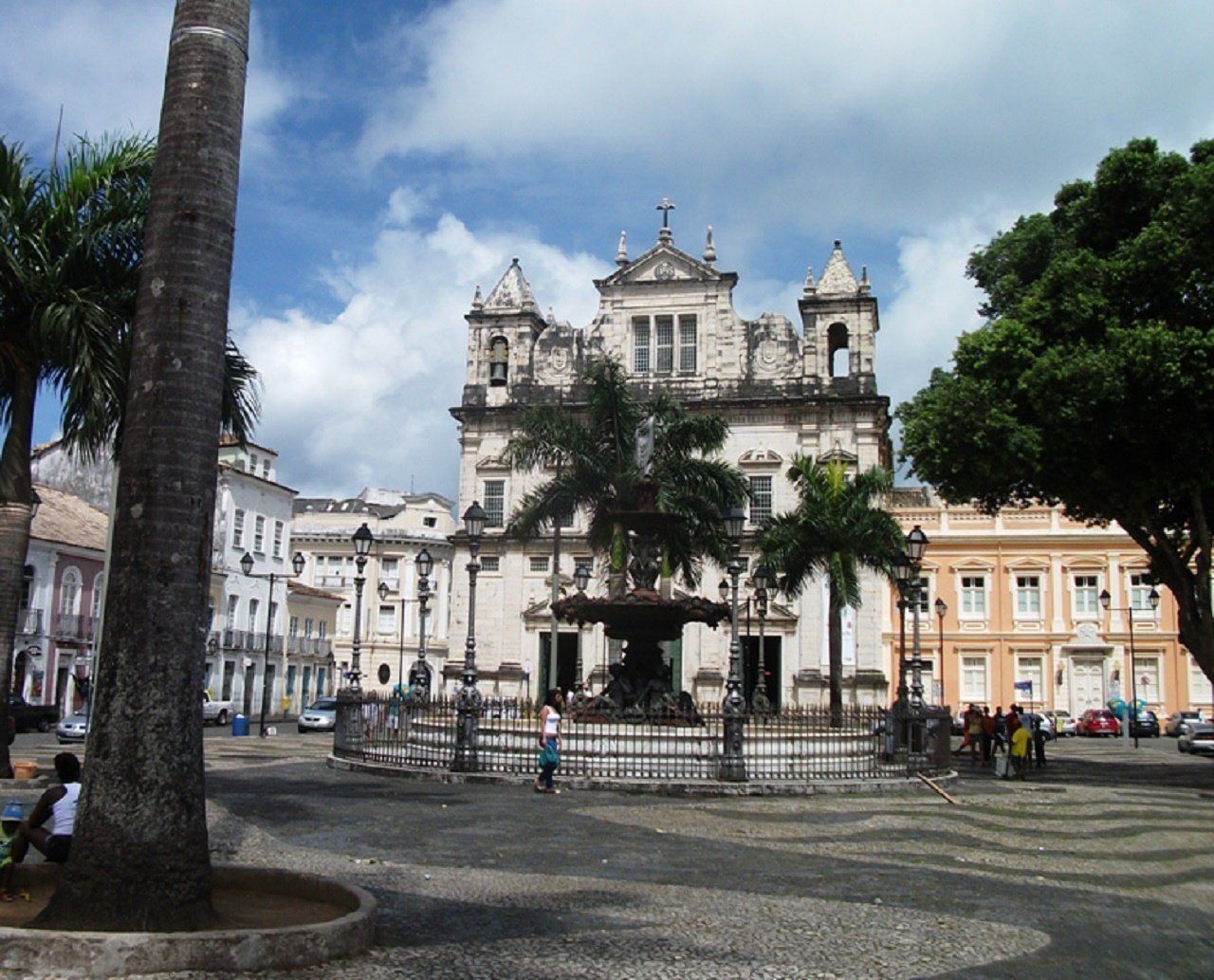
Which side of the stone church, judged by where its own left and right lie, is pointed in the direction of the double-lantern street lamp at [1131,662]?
left

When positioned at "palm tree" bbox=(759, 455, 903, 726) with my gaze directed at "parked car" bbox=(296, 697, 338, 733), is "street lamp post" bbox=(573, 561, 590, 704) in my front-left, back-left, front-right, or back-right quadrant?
front-left

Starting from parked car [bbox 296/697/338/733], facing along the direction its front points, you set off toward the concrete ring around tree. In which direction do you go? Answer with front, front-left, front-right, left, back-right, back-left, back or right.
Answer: front-left

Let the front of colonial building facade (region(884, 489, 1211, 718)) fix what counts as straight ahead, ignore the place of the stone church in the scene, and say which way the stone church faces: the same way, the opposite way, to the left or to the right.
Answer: the same way

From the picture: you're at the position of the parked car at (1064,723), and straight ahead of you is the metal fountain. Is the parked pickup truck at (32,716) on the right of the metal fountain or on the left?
right

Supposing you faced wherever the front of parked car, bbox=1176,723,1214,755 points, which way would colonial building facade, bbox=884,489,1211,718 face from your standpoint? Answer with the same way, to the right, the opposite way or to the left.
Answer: to the left

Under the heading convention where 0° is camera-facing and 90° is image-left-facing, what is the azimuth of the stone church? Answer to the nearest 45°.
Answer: approximately 0°

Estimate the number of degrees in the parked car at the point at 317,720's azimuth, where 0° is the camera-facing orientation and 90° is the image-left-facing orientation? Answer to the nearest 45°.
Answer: approximately 45°

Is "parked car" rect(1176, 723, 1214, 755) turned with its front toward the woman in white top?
no

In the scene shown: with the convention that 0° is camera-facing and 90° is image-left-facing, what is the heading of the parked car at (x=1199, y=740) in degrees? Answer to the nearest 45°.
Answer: approximately 90°

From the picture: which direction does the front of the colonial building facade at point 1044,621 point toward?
toward the camera
